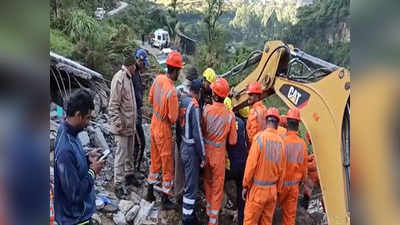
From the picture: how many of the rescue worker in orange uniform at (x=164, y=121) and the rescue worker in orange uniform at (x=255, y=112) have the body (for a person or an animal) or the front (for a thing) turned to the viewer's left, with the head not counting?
1

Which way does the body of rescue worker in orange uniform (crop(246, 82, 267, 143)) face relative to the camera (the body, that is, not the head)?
to the viewer's left

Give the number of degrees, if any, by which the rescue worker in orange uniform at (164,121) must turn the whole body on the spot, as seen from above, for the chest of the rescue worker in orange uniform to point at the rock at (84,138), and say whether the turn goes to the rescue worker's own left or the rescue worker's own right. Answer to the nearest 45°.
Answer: approximately 135° to the rescue worker's own left

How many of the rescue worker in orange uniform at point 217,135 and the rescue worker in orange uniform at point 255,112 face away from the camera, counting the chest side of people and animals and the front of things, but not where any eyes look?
1

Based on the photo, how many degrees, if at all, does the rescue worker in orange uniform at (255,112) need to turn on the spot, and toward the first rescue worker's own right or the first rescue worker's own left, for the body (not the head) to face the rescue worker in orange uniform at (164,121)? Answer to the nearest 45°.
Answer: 0° — they already face them

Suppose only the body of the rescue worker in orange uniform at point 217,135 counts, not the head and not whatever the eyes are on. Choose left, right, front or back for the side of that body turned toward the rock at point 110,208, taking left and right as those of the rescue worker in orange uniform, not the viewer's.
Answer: left

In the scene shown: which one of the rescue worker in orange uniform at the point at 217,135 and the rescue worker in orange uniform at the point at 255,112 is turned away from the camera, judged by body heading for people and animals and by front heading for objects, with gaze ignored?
the rescue worker in orange uniform at the point at 217,135

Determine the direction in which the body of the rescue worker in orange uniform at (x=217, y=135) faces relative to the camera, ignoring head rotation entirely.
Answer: away from the camera

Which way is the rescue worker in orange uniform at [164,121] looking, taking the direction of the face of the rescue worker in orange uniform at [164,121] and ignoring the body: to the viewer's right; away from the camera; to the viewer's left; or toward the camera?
to the viewer's right

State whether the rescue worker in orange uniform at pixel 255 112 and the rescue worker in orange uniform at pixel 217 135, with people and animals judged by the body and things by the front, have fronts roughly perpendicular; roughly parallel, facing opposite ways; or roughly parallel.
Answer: roughly perpendicular

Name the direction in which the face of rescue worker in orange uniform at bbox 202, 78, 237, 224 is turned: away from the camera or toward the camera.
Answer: away from the camera
